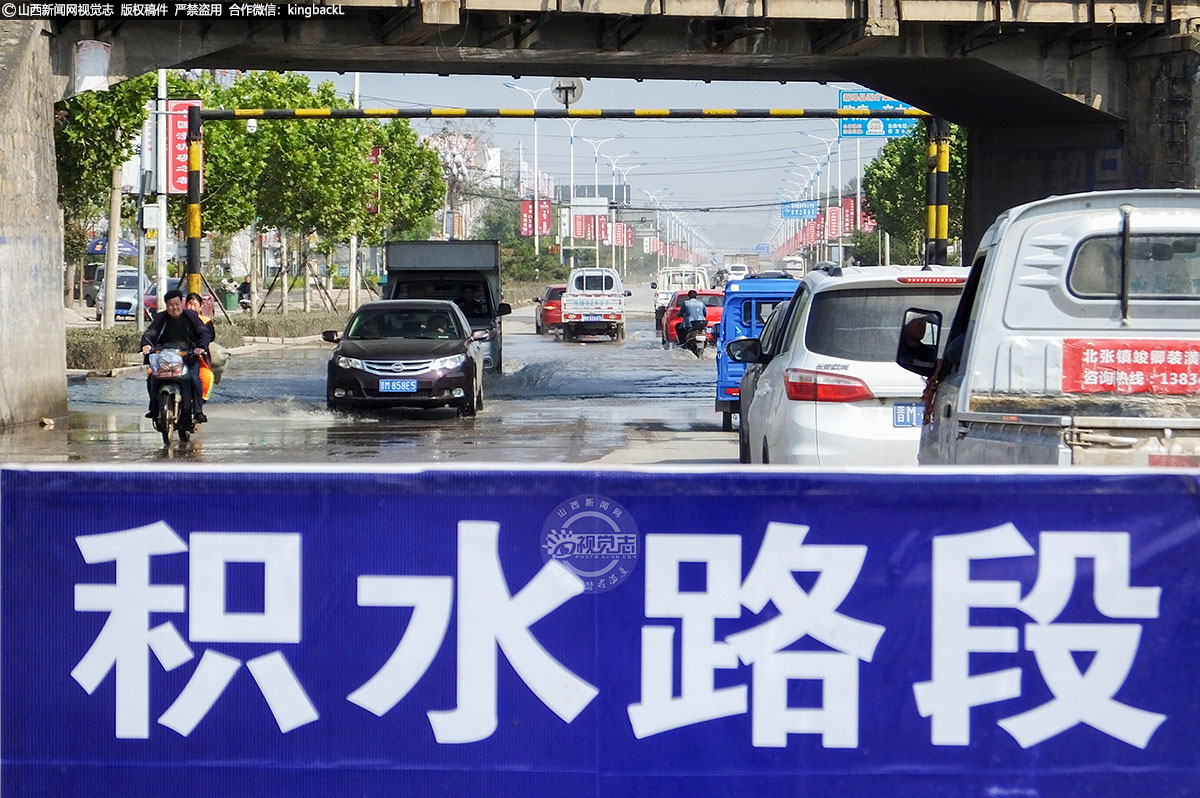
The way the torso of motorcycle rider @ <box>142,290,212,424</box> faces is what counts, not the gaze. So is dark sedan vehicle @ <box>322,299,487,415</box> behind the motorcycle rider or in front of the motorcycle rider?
behind

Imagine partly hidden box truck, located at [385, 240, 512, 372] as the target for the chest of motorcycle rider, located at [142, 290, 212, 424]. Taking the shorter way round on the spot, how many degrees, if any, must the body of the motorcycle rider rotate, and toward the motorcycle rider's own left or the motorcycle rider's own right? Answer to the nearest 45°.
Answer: approximately 180°

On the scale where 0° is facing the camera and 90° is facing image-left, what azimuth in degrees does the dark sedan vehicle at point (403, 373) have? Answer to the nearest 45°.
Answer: approximately 0°

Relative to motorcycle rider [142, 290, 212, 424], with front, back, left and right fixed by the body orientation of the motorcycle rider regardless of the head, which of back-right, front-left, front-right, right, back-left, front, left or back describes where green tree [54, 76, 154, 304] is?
back

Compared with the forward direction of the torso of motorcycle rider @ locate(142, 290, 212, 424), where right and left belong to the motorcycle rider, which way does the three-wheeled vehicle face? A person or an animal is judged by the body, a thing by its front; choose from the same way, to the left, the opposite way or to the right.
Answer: the opposite way
